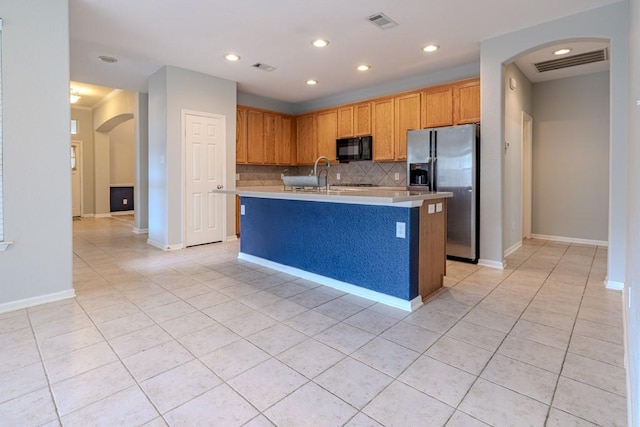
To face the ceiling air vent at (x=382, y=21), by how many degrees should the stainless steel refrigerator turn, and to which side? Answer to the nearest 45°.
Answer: approximately 45° to its right

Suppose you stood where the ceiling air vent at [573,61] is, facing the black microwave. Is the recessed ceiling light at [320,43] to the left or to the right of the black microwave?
left

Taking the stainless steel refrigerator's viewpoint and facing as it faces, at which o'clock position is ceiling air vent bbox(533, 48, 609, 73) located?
The ceiling air vent is roughly at 8 o'clock from the stainless steel refrigerator.

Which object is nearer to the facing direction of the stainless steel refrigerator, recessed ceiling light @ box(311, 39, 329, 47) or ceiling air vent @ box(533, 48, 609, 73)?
the recessed ceiling light

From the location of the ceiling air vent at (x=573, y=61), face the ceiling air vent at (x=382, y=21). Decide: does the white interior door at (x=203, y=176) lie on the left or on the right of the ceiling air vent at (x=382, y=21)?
right

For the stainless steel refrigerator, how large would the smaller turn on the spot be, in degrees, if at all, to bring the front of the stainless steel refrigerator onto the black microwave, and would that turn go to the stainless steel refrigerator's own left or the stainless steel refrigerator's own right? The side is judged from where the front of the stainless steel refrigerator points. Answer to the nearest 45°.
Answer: approximately 135° to the stainless steel refrigerator's own right

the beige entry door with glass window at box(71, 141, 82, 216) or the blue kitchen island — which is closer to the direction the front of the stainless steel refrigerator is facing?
the blue kitchen island

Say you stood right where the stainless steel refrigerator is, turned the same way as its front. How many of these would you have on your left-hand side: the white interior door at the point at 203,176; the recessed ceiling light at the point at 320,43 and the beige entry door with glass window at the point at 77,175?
0

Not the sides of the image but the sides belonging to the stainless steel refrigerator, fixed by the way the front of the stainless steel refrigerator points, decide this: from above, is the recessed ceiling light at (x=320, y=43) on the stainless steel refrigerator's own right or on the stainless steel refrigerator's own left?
on the stainless steel refrigerator's own right

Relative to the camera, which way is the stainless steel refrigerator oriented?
toward the camera

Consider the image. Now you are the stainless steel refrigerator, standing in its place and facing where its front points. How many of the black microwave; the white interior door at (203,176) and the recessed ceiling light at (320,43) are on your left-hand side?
0

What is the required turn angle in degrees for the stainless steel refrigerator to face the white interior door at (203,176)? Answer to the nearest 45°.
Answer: approximately 90° to its right
